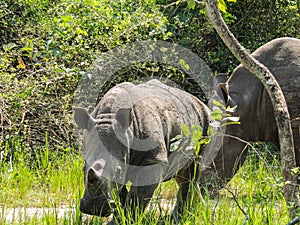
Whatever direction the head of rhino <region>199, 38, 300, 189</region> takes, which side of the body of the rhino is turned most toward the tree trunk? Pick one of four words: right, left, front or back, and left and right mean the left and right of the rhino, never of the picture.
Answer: left

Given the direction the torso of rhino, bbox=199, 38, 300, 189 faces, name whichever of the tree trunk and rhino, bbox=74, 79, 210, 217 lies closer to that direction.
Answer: the rhino

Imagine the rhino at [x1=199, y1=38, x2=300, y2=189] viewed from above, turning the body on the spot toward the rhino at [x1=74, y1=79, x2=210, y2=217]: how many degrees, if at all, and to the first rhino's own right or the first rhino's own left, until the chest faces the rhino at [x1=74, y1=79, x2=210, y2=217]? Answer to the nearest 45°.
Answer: approximately 45° to the first rhino's own left

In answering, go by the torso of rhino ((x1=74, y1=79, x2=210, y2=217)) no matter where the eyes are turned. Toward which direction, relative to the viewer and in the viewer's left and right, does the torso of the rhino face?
facing the viewer and to the left of the viewer

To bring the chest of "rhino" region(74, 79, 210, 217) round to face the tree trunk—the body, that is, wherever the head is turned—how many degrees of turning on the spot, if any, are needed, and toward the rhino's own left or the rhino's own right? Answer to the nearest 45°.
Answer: approximately 90° to the rhino's own left

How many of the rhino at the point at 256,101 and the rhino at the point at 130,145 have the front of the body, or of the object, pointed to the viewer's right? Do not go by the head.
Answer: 0

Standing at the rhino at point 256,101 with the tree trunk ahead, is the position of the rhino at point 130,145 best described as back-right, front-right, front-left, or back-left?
front-right

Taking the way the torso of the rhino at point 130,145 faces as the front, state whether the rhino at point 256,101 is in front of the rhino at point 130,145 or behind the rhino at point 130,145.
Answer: behind

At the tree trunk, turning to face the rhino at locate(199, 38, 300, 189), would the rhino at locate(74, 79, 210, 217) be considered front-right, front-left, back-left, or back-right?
front-left

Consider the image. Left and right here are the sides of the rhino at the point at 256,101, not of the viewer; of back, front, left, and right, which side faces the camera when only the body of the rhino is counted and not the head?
left

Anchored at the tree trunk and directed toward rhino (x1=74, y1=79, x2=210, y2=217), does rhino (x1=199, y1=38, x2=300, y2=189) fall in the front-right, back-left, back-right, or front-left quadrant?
front-right
